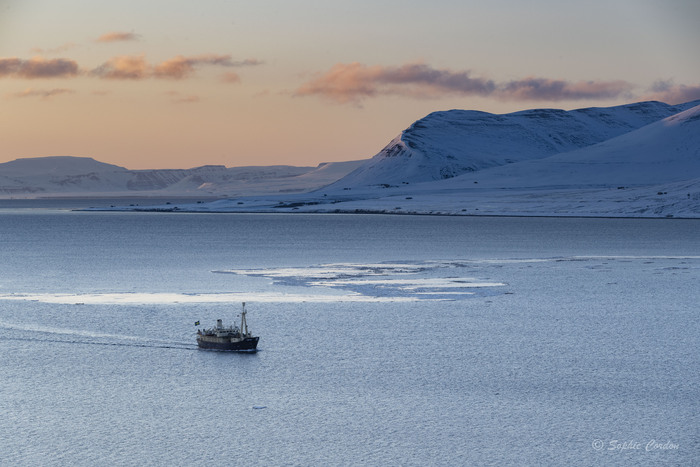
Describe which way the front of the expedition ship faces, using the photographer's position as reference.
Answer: facing the viewer and to the right of the viewer

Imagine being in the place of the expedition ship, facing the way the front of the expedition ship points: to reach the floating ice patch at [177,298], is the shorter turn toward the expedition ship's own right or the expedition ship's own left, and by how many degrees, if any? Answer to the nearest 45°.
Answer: approximately 135° to the expedition ship's own left
